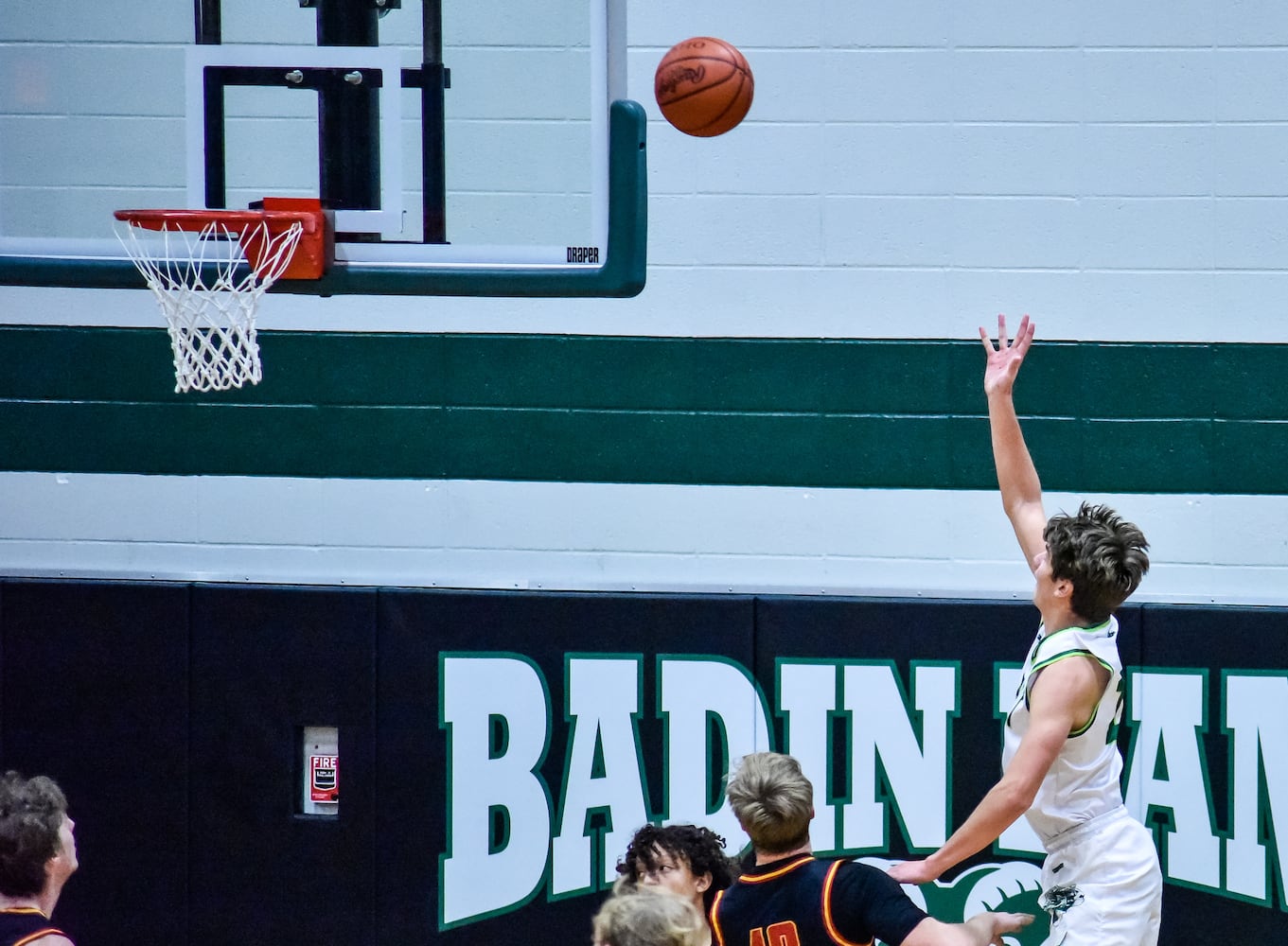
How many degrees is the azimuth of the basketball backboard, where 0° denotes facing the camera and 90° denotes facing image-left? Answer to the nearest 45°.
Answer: approximately 45°

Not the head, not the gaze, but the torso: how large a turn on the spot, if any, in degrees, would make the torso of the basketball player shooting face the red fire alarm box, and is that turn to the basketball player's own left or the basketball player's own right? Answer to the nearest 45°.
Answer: approximately 45° to the basketball player's own right

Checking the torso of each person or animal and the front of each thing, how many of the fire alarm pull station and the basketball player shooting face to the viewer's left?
1

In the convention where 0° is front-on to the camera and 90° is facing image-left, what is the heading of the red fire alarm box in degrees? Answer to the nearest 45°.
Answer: approximately 0°

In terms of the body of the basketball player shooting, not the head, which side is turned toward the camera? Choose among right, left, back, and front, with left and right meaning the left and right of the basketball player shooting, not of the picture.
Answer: left

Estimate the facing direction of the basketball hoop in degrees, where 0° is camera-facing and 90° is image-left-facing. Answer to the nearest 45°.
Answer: approximately 45°
